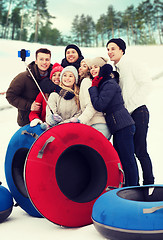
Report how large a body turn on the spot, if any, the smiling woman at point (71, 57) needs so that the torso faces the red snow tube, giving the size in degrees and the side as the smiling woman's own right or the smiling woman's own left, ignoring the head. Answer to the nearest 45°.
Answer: approximately 45° to the smiling woman's own left

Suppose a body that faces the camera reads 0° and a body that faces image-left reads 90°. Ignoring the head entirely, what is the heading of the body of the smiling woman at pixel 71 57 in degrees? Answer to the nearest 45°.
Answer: approximately 45°

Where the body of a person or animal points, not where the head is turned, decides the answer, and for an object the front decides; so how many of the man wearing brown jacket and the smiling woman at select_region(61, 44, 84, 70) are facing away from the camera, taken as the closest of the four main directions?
0

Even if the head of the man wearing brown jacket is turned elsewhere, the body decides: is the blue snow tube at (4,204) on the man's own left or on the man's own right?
on the man's own right

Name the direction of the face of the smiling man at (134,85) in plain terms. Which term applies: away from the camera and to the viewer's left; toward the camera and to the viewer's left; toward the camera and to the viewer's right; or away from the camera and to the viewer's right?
toward the camera and to the viewer's left
